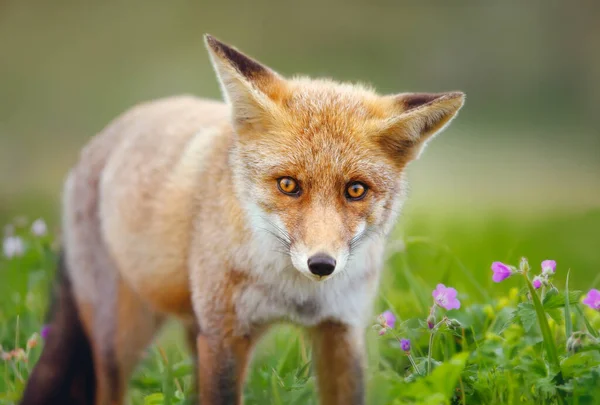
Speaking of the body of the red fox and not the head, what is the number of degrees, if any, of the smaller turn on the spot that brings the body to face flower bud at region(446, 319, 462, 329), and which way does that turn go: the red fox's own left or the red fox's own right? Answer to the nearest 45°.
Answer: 0° — it already faces it

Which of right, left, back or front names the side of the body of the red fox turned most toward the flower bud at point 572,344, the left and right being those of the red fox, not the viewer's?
front

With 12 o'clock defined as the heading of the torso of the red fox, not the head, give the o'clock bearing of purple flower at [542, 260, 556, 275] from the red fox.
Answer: The purple flower is roughly at 11 o'clock from the red fox.

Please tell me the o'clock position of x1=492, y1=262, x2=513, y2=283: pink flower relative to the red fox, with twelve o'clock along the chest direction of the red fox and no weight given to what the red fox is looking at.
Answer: The pink flower is roughly at 11 o'clock from the red fox.

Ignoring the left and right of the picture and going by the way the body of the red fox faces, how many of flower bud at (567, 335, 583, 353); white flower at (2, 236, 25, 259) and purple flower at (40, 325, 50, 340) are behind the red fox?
2

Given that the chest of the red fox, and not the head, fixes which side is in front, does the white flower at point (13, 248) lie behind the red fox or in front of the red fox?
behind

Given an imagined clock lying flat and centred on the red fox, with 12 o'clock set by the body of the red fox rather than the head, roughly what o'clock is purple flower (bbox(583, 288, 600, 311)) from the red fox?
The purple flower is roughly at 11 o'clock from the red fox.

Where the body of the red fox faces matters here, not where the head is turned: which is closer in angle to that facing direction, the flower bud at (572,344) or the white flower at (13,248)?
the flower bud

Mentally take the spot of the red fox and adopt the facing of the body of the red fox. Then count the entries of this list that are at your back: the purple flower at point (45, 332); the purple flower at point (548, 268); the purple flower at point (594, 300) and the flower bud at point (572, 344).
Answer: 1

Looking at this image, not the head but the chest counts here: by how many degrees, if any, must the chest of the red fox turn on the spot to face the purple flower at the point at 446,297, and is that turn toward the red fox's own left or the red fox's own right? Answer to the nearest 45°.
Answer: approximately 45° to the red fox's own left

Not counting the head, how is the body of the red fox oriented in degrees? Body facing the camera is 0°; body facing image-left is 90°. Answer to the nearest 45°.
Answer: approximately 315°

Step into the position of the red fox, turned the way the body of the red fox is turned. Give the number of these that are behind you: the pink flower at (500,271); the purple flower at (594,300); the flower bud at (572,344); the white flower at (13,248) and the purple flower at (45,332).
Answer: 2
